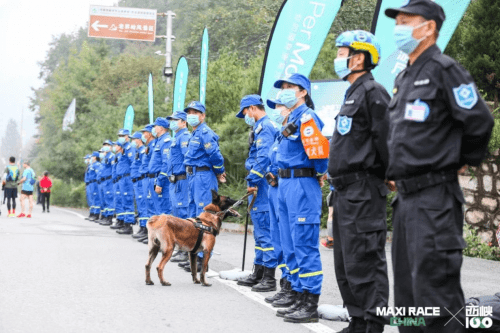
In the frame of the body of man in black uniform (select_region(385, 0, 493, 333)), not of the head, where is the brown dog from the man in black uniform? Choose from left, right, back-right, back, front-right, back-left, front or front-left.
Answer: right

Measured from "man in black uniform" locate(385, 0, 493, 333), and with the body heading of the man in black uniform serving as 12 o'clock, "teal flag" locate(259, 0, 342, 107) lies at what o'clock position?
The teal flag is roughly at 4 o'clock from the man in black uniform.

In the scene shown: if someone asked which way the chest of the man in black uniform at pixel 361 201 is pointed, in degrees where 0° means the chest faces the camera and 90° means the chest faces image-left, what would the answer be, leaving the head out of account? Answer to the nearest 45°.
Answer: approximately 90°

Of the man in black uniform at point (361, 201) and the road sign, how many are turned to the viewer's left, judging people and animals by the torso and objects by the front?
1

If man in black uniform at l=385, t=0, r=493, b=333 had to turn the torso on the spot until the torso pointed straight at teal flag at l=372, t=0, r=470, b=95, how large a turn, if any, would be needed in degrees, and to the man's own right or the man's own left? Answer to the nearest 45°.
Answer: approximately 135° to the man's own right

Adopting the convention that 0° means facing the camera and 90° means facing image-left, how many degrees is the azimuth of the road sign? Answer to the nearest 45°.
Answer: approximately 0°

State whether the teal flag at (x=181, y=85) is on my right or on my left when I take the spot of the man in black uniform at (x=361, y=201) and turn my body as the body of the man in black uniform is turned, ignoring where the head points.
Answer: on my right
